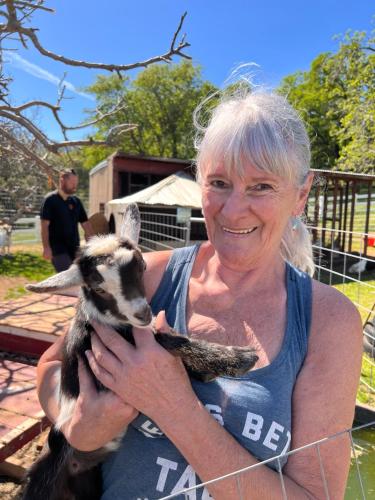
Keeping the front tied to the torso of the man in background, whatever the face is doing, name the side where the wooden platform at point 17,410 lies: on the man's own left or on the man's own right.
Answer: on the man's own right

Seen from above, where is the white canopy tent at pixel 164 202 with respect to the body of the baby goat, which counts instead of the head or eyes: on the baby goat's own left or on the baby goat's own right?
on the baby goat's own left

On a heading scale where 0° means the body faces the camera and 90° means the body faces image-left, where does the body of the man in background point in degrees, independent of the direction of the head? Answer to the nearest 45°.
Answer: approximately 315°

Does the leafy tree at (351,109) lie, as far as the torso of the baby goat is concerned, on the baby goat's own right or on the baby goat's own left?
on the baby goat's own left

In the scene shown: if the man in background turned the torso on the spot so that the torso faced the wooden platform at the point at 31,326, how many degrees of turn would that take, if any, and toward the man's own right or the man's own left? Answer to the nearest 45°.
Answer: approximately 45° to the man's own right

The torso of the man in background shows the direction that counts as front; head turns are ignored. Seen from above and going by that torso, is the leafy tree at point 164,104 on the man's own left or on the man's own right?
on the man's own left

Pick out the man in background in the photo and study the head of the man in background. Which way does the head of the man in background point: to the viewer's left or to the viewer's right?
to the viewer's right

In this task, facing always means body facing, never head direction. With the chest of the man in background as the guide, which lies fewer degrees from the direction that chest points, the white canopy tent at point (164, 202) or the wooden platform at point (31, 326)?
the wooden platform
